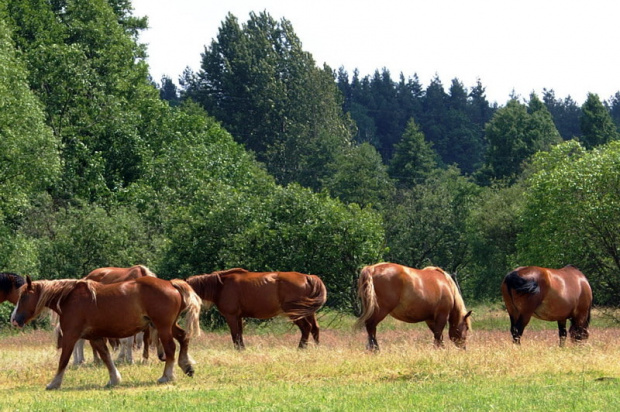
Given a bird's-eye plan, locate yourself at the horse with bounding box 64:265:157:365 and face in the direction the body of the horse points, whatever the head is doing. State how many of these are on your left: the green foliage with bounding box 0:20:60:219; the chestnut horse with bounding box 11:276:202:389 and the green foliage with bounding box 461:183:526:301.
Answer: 1

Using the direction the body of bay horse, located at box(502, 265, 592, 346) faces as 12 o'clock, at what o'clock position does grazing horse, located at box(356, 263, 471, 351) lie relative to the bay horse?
The grazing horse is roughly at 7 o'clock from the bay horse.

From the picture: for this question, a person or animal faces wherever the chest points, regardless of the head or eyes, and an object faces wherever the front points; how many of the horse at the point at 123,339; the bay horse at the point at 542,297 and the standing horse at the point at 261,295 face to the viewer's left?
2

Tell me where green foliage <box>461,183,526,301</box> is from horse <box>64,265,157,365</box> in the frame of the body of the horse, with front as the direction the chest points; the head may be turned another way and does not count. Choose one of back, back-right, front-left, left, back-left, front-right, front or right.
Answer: back-right

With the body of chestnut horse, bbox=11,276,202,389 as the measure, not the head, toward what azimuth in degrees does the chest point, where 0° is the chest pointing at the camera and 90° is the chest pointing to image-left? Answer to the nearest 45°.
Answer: approximately 90°

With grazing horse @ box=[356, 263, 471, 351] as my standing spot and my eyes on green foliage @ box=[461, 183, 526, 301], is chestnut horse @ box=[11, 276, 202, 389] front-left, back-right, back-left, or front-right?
back-left

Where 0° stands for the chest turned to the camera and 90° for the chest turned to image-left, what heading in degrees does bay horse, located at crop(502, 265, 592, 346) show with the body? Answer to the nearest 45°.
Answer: approximately 225°

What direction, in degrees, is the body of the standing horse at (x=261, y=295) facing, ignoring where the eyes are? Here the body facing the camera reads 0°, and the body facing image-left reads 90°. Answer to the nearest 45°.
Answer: approximately 90°

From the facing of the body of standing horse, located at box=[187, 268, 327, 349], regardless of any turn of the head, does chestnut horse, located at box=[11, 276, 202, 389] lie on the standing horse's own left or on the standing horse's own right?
on the standing horse's own left

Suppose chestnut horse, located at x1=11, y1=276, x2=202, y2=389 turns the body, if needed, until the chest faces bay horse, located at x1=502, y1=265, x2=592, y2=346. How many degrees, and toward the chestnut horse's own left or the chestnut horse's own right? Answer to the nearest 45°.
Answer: approximately 180°

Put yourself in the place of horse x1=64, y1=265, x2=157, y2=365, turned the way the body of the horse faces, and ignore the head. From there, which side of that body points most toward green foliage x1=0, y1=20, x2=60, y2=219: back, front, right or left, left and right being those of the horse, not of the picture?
right

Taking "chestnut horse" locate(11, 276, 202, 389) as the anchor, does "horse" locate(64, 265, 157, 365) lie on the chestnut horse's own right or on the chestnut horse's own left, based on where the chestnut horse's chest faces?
on the chestnut horse's own right

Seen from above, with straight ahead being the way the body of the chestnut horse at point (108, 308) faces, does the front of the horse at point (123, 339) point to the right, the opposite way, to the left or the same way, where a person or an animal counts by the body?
the same way

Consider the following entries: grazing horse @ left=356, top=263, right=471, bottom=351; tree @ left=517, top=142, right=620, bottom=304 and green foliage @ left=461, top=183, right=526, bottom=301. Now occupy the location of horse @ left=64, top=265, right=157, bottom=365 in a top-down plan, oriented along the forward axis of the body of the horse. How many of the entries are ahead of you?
0

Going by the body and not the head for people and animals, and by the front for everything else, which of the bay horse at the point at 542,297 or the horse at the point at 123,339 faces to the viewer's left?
the horse

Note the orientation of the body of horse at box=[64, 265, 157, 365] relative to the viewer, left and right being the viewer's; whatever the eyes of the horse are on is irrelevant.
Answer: facing to the left of the viewer

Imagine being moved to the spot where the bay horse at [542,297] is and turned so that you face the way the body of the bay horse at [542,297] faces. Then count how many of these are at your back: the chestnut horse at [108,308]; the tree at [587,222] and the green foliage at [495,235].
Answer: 1

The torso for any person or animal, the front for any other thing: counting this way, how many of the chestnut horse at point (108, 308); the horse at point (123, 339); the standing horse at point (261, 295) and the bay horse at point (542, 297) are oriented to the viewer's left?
3

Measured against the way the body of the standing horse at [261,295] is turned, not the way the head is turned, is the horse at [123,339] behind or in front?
in front
